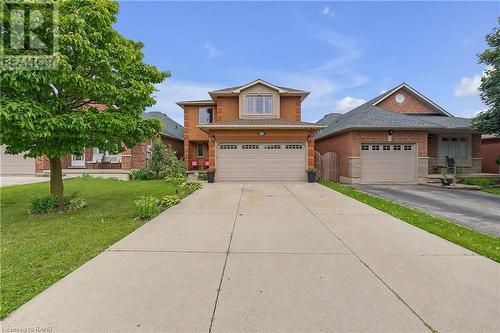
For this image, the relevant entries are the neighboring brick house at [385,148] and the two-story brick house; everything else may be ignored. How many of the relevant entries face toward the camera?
2

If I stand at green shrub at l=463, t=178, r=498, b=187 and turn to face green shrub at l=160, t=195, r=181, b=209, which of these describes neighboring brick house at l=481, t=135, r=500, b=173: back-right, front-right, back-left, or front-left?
back-right

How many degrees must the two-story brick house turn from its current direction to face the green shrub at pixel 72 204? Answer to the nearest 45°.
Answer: approximately 45° to its right

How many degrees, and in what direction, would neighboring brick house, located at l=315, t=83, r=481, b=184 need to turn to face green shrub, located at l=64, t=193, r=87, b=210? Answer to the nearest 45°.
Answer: approximately 45° to its right

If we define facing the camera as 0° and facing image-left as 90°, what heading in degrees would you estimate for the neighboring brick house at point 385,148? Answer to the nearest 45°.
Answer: approximately 0°

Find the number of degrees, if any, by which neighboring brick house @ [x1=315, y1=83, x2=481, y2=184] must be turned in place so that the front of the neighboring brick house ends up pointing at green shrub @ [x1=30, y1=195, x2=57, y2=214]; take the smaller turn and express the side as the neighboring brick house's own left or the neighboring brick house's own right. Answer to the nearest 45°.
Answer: approximately 45° to the neighboring brick house's own right

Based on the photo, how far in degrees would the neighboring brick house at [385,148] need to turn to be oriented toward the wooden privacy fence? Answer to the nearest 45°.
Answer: approximately 90° to its right

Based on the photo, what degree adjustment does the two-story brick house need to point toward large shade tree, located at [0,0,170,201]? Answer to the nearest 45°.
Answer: approximately 45° to its right

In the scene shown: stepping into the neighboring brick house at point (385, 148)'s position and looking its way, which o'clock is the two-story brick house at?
The two-story brick house is roughly at 2 o'clock from the neighboring brick house.
